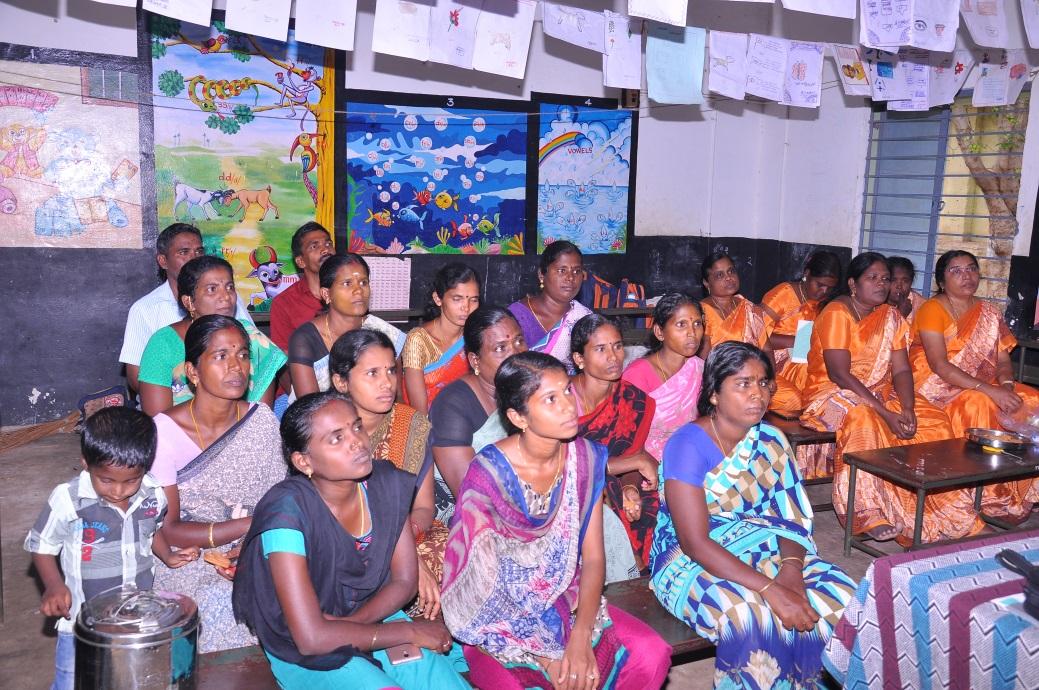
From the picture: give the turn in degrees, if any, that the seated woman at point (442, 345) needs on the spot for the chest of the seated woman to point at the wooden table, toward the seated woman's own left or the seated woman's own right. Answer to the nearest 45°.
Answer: approximately 45° to the seated woman's own left

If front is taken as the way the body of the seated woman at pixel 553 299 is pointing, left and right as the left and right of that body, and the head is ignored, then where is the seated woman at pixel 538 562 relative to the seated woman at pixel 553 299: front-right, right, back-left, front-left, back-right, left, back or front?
front-right

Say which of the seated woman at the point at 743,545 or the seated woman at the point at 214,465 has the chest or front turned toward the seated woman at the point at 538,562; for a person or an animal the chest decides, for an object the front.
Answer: the seated woman at the point at 214,465

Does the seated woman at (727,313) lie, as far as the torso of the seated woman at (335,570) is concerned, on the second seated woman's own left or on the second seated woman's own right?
on the second seated woman's own left

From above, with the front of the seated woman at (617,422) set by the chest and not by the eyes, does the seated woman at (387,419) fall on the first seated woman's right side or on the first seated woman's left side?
on the first seated woman's right side

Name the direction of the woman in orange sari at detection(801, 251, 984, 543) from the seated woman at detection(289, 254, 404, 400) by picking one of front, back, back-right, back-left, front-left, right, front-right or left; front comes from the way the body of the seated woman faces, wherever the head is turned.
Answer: front-left

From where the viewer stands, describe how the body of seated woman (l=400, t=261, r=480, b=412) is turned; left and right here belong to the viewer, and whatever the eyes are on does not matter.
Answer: facing the viewer and to the right of the viewer

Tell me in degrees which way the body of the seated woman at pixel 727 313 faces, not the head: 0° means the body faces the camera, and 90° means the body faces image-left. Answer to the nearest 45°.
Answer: approximately 0°

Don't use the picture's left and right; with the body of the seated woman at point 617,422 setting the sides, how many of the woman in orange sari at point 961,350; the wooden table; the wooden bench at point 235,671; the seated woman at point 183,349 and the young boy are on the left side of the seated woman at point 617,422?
2
